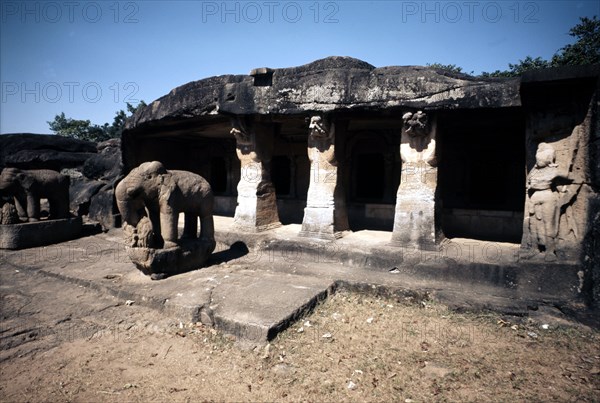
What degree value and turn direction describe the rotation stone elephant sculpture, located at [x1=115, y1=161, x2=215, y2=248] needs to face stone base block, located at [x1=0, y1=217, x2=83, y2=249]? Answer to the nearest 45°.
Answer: approximately 90° to its right

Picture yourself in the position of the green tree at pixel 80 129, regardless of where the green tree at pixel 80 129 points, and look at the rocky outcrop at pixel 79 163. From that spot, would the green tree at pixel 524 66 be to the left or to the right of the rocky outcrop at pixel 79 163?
left

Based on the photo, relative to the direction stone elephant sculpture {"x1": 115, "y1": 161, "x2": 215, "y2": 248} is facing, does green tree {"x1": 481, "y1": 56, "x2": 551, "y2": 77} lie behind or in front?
behind

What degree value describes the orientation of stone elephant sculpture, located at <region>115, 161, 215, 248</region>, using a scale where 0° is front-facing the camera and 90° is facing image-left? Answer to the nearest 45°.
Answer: approximately 45°

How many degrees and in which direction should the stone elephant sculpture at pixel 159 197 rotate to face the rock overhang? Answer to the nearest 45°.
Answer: approximately 135° to its left

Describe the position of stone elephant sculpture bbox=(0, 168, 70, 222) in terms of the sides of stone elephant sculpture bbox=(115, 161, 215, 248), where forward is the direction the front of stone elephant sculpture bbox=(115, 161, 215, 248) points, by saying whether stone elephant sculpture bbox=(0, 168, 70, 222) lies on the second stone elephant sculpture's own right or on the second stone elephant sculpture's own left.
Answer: on the second stone elephant sculpture's own right

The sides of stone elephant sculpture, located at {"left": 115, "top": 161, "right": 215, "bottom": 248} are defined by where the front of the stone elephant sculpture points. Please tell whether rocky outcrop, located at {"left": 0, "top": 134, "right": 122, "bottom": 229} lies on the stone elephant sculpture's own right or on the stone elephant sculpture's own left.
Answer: on the stone elephant sculpture's own right
